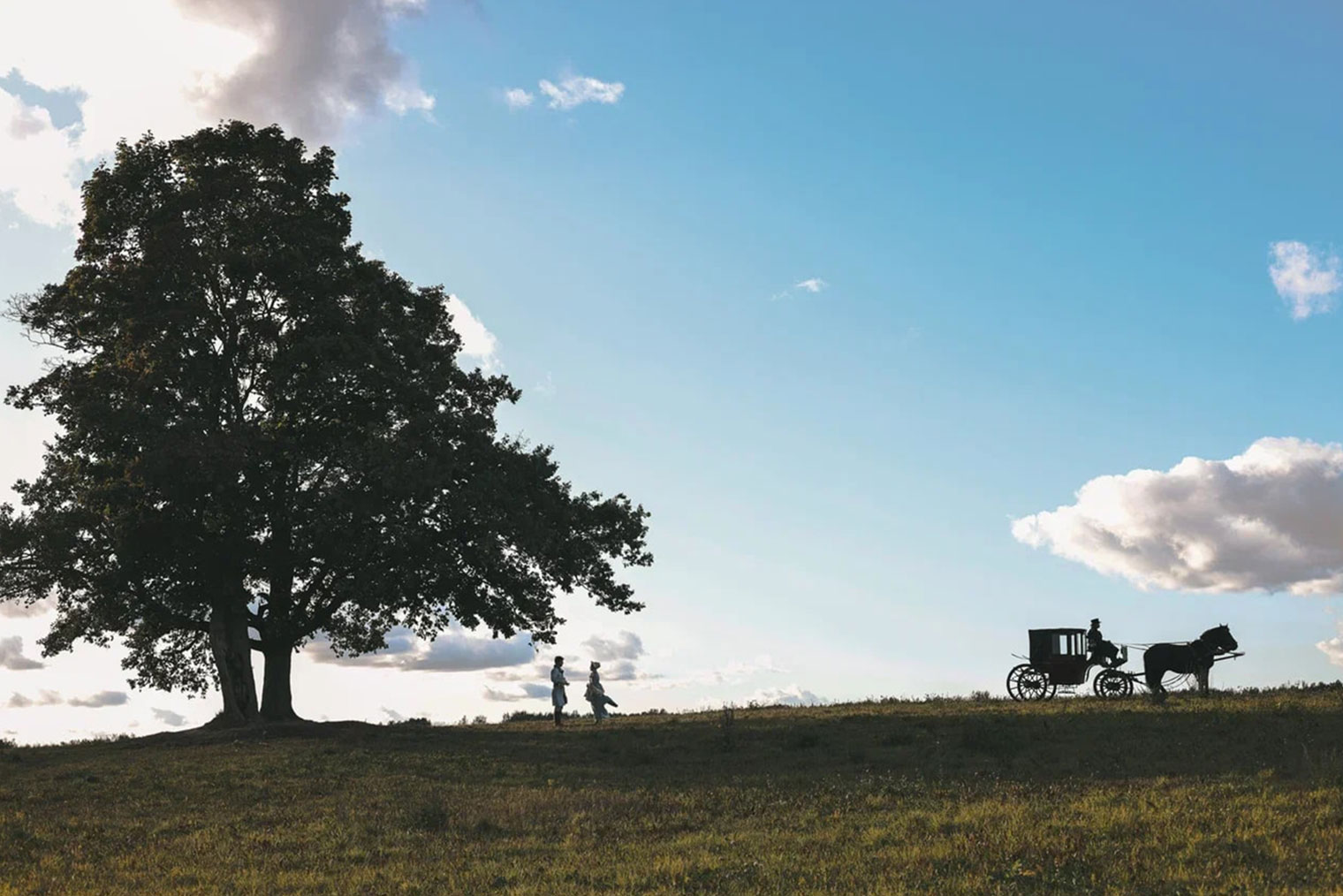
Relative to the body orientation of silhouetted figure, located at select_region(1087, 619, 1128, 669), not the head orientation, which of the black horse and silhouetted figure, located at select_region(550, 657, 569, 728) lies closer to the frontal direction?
the black horse

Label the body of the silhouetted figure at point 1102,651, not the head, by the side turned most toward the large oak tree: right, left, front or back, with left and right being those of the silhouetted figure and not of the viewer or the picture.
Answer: back

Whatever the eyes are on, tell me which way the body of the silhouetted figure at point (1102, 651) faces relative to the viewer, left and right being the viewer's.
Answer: facing to the right of the viewer

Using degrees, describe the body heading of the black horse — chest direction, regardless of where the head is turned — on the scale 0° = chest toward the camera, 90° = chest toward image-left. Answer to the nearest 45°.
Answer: approximately 270°

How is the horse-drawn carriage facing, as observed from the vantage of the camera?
facing to the right of the viewer

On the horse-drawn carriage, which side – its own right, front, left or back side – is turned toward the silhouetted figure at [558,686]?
back

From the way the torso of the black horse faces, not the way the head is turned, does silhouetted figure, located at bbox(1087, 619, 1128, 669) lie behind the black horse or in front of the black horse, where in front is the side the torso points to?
behind
